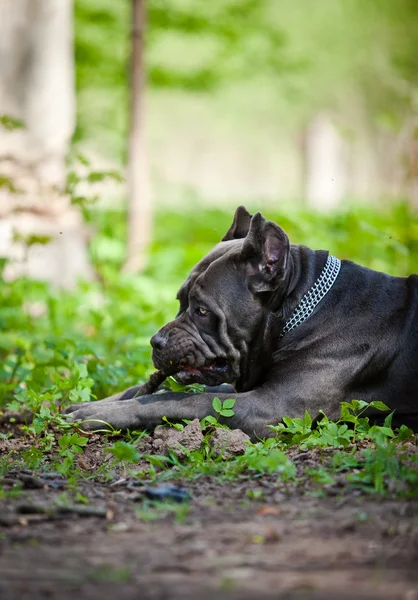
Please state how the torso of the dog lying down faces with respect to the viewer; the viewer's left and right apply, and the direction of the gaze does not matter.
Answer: facing to the left of the viewer

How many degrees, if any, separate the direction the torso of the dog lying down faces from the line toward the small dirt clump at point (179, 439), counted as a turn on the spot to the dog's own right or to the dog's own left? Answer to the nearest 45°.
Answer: approximately 45° to the dog's own left
